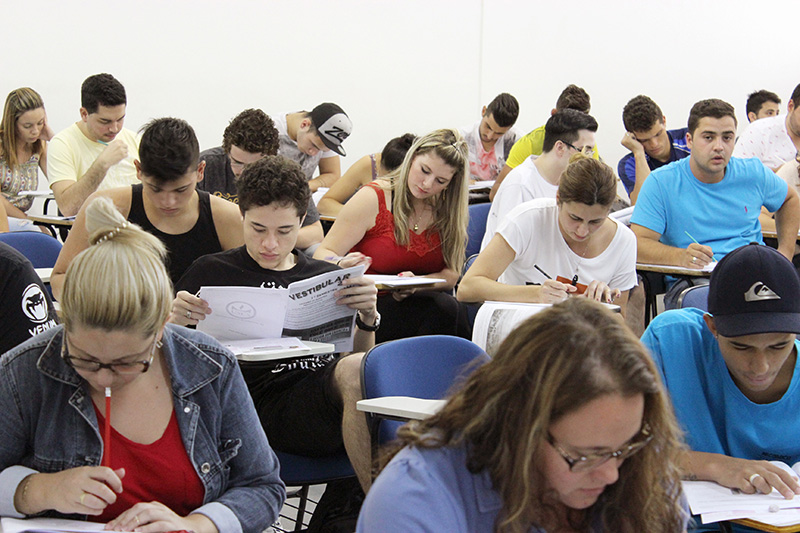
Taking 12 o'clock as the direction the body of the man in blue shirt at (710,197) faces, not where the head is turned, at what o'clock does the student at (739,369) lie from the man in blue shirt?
The student is roughly at 12 o'clock from the man in blue shirt.

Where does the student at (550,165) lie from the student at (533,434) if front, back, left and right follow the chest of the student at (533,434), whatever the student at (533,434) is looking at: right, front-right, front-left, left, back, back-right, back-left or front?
back-left

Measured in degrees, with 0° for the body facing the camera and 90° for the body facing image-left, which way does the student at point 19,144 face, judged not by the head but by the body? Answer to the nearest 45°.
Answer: approximately 315°

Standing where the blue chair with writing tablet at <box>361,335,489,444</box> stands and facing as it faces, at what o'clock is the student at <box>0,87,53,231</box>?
The student is roughly at 6 o'clock from the blue chair with writing tablet.

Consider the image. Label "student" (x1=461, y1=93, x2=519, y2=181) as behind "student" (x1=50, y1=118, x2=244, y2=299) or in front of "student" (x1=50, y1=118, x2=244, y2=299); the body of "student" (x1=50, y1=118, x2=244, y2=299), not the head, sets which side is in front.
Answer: behind

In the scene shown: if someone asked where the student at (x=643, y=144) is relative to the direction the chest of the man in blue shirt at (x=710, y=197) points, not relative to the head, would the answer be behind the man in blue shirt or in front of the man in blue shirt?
behind

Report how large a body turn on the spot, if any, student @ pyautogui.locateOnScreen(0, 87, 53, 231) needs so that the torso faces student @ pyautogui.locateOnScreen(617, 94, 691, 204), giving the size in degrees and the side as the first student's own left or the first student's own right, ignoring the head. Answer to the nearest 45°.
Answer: approximately 45° to the first student's own left

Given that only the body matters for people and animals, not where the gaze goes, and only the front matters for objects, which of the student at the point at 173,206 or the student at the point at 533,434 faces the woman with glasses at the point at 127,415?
the student at the point at 173,206

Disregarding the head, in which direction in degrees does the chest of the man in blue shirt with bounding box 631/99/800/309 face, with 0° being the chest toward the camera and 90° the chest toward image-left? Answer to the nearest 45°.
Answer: approximately 0°

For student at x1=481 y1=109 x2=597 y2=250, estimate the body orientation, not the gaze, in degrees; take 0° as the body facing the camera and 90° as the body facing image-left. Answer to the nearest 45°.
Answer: approximately 315°

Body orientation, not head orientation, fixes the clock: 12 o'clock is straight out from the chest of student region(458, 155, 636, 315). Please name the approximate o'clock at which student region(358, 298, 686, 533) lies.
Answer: student region(358, 298, 686, 533) is roughly at 12 o'clock from student region(458, 155, 636, 315).

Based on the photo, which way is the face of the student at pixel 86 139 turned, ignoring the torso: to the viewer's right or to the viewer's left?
to the viewer's right

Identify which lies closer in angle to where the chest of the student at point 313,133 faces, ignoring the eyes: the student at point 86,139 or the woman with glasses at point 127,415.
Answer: the woman with glasses
